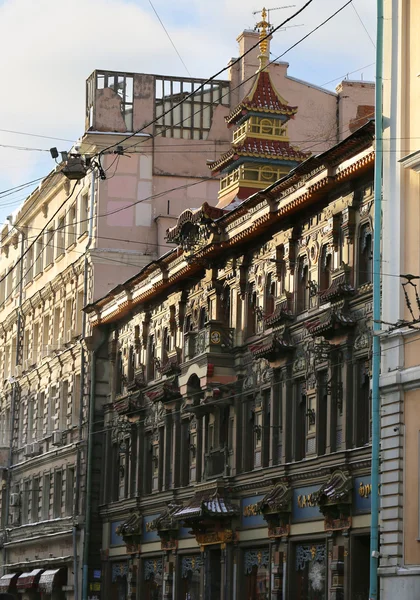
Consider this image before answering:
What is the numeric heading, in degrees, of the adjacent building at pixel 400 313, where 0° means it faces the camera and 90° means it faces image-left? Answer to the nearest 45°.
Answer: approximately 45°

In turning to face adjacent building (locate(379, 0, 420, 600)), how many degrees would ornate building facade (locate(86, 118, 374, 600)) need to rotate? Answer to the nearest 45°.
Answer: approximately 45° to its left

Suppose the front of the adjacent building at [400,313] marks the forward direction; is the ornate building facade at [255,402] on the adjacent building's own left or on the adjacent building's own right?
on the adjacent building's own right

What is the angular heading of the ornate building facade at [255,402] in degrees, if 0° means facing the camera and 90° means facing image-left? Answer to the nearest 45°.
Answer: approximately 45°

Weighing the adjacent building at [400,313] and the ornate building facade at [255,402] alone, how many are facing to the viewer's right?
0
